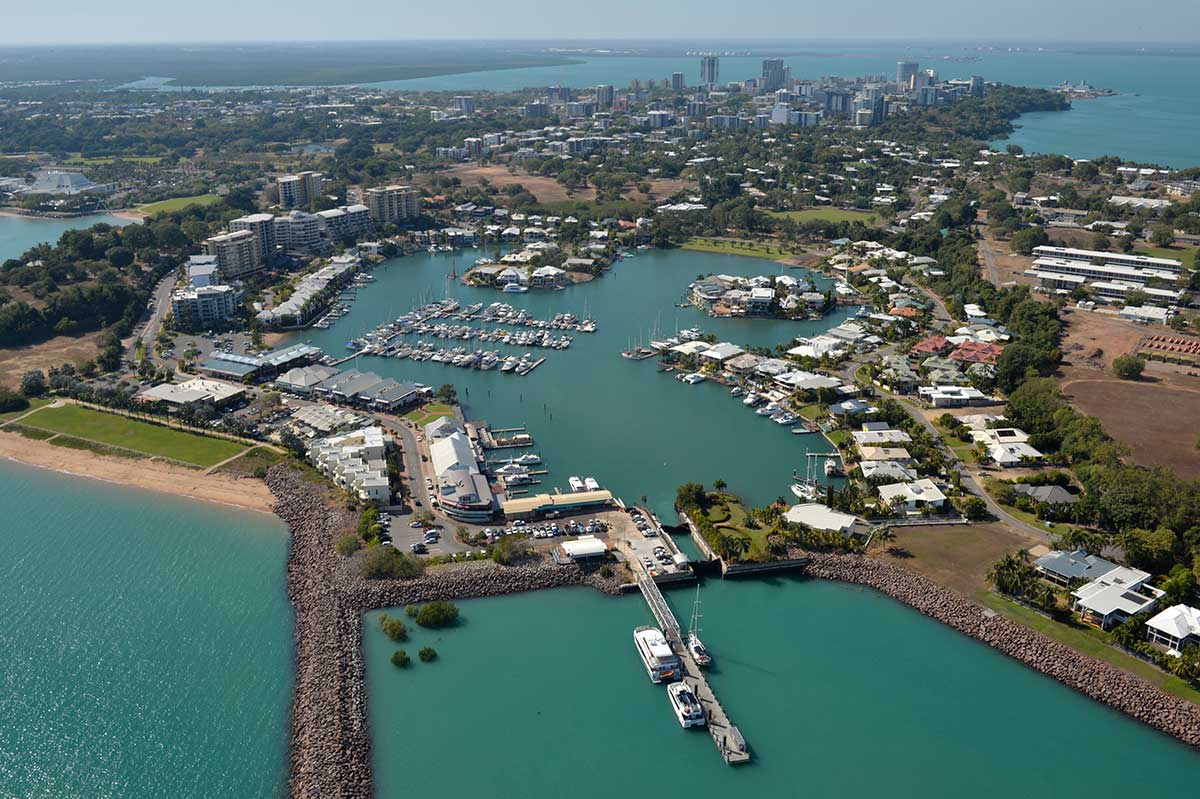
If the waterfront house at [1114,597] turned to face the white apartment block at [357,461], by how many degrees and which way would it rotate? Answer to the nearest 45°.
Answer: approximately 45° to its right

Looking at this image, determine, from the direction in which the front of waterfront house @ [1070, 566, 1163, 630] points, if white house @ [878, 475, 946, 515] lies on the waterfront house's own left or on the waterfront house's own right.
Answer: on the waterfront house's own right

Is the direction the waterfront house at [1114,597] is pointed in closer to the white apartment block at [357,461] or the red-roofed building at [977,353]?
the white apartment block

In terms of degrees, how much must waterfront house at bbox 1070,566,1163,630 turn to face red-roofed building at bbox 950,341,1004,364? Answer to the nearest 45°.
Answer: approximately 135° to its right

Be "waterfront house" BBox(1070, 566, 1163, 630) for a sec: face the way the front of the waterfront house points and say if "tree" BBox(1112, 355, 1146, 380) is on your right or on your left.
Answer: on your right

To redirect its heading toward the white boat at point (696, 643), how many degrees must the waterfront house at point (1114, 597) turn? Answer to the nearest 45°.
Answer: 0° — it already faces it

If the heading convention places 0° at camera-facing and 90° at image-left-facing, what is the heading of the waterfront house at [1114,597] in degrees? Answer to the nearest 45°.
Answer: approximately 45°

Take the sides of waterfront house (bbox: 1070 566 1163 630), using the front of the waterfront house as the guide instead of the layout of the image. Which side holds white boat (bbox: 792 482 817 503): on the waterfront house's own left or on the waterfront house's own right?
on the waterfront house's own right

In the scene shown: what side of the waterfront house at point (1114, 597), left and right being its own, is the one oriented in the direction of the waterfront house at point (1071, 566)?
right

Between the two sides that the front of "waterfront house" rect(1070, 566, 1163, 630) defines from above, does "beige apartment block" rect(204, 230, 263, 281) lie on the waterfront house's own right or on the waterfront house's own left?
on the waterfront house's own right

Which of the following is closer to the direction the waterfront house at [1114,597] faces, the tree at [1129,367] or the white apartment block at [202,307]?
the white apartment block

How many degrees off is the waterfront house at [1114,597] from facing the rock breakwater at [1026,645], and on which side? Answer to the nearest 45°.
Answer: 0° — it already faces it

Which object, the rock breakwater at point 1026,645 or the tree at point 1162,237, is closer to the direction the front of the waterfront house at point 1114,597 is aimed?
the rock breakwater

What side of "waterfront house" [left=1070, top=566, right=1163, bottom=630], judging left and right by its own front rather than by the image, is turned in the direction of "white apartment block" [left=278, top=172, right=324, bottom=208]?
right

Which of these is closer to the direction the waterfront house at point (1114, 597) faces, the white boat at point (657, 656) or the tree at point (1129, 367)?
the white boat
